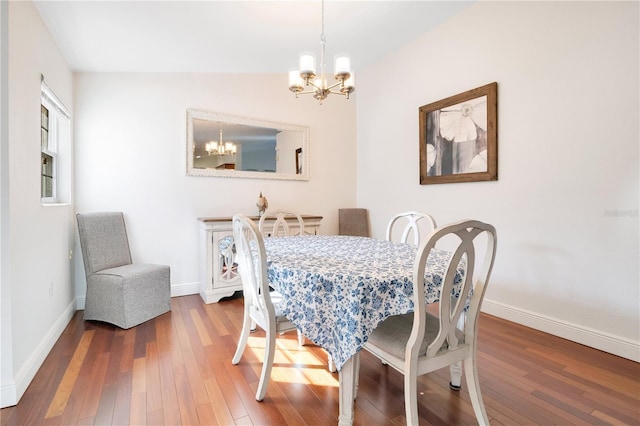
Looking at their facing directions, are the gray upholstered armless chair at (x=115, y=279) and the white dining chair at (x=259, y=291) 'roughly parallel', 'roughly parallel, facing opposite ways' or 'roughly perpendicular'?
roughly perpendicular

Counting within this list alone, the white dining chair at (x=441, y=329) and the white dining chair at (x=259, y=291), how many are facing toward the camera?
0

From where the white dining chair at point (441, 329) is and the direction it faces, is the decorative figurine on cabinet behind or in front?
in front

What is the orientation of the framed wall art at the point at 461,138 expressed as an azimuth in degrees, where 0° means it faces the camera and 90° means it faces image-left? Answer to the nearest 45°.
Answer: approximately 45°

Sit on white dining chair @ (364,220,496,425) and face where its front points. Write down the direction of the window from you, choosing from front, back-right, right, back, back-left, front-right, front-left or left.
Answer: front-left

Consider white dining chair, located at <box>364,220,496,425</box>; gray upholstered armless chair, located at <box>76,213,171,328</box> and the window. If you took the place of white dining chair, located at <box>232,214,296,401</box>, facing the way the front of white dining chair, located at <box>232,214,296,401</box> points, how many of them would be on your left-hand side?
2

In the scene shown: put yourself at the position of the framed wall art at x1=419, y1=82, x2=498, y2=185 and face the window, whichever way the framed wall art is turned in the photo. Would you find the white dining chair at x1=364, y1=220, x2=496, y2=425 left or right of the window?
left

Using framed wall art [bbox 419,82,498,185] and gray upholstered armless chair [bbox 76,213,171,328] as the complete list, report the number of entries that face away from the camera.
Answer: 0

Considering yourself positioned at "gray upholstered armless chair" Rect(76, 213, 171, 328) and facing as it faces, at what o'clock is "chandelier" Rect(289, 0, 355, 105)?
The chandelier is roughly at 12 o'clock from the gray upholstered armless chair.

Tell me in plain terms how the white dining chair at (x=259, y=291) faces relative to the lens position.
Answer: facing away from the viewer and to the right of the viewer

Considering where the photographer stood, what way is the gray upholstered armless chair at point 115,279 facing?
facing the viewer and to the right of the viewer

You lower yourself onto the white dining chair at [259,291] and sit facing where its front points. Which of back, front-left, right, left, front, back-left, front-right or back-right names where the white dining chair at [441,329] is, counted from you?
right

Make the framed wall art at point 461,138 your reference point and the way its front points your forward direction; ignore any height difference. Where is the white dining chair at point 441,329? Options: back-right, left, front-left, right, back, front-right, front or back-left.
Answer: front-left

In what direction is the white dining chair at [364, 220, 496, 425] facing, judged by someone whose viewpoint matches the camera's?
facing away from the viewer and to the left of the viewer

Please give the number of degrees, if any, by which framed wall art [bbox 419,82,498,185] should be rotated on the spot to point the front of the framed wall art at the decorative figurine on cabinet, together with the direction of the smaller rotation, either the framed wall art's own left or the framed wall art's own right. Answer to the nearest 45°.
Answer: approximately 45° to the framed wall art's own right

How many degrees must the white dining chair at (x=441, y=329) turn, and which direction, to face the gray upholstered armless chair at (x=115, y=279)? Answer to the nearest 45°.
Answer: approximately 45° to its left

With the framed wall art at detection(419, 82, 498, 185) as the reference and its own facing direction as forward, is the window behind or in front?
in front

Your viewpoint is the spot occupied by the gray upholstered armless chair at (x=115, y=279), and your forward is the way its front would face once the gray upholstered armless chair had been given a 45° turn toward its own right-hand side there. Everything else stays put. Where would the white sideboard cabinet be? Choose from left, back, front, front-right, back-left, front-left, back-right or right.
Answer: left
